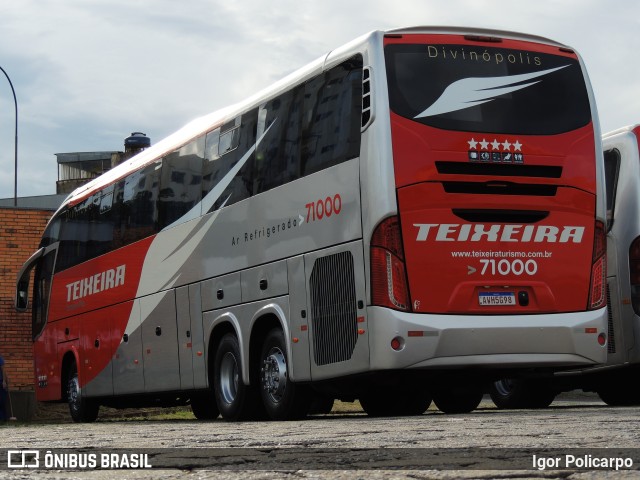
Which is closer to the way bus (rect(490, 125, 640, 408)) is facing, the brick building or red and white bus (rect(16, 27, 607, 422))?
the brick building

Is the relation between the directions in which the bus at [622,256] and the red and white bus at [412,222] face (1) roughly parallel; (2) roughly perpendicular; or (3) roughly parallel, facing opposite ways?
roughly parallel

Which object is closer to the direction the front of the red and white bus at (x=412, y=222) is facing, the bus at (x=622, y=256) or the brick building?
the brick building

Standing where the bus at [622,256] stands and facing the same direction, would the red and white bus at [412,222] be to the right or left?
on its left

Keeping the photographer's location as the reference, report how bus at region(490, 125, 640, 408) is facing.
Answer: facing away from the viewer and to the left of the viewer

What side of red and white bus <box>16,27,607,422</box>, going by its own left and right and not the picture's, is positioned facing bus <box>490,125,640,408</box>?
right

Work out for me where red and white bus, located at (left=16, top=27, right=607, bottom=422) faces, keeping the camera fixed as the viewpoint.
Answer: facing away from the viewer and to the left of the viewer

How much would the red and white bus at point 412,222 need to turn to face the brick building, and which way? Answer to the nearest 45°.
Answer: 0° — it already faces it

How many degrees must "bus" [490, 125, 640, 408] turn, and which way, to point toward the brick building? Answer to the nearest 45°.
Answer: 0° — it already faces it

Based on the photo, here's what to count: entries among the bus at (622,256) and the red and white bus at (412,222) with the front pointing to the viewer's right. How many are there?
0
